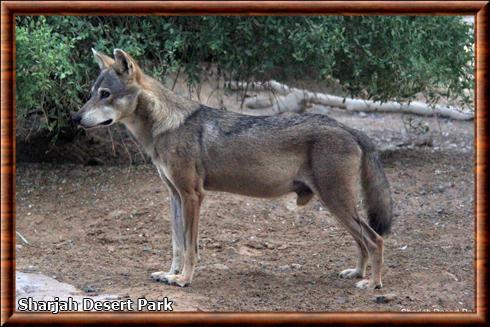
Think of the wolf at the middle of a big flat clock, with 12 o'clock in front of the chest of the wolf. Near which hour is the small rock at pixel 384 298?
The small rock is roughly at 7 o'clock from the wolf.

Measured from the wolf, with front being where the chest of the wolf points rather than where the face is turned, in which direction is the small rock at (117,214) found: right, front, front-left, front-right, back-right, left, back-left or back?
front-right

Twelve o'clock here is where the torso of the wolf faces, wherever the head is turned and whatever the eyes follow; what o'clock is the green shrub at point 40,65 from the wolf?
The green shrub is roughly at 1 o'clock from the wolf.

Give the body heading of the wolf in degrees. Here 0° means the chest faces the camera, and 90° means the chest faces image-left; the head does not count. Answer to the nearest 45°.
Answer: approximately 90°

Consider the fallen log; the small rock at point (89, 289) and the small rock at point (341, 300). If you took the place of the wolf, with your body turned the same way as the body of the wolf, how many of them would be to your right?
1

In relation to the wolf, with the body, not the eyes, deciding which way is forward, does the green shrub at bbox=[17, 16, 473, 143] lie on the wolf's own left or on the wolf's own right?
on the wolf's own right

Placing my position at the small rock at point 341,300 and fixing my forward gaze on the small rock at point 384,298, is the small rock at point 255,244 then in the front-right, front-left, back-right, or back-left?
back-left

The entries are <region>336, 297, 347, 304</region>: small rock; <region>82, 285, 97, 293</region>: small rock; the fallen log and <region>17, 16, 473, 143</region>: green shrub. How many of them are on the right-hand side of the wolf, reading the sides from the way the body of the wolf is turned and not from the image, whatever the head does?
2
